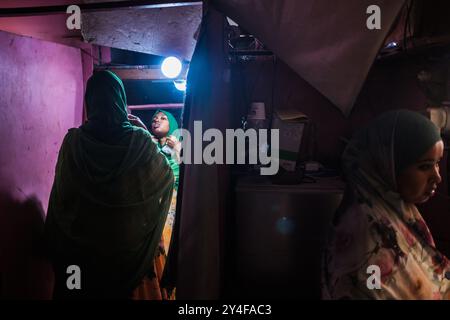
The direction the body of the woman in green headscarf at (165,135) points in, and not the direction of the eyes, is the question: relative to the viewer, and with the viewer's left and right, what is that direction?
facing the viewer and to the left of the viewer

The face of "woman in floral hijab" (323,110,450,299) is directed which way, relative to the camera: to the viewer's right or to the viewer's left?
to the viewer's right

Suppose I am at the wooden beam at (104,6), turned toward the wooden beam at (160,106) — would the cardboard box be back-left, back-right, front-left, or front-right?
front-right

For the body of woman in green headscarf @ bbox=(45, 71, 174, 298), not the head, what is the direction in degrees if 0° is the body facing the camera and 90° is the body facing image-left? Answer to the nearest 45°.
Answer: approximately 180°

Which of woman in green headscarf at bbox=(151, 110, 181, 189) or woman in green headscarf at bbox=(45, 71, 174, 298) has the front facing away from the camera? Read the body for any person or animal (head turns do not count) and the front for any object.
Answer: woman in green headscarf at bbox=(45, 71, 174, 298)

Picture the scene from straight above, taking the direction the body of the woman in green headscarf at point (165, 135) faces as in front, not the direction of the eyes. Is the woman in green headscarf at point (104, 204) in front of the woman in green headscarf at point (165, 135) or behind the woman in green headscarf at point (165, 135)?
in front

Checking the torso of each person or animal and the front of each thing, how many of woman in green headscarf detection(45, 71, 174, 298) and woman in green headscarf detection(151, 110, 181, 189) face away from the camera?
1

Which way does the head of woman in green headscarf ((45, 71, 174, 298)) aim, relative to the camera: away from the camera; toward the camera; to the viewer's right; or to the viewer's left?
away from the camera
